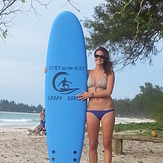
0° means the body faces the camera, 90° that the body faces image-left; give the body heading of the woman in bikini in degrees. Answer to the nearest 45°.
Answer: approximately 0°

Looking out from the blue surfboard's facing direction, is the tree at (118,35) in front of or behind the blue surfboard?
behind

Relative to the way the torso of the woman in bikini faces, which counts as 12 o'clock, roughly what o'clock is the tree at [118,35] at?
The tree is roughly at 6 o'clock from the woman in bikini.
